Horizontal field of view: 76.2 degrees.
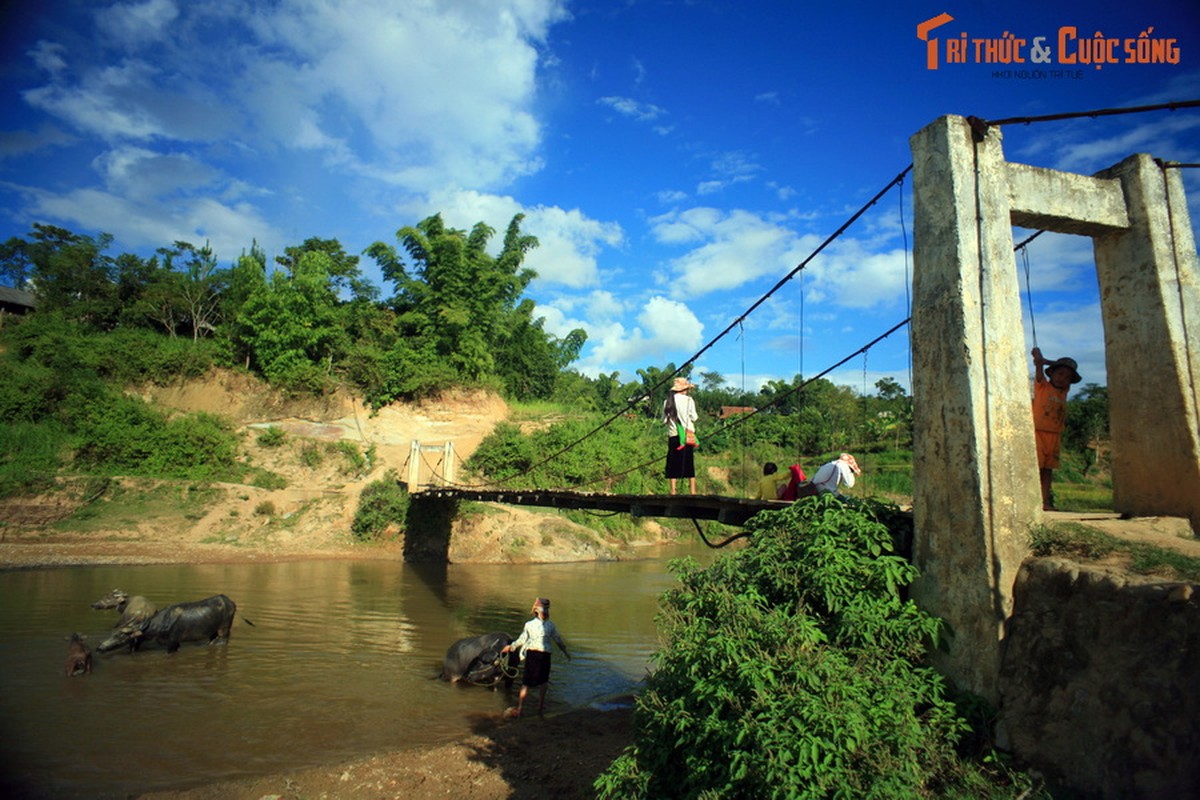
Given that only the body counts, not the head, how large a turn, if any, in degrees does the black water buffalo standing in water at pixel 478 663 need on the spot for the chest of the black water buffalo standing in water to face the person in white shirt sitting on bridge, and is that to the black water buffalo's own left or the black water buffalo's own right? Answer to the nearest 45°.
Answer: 0° — it already faces them

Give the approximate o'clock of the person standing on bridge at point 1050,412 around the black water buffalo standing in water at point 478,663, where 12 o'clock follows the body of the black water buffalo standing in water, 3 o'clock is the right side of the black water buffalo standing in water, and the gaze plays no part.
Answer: The person standing on bridge is roughly at 12 o'clock from the black water buffalo standing in water.

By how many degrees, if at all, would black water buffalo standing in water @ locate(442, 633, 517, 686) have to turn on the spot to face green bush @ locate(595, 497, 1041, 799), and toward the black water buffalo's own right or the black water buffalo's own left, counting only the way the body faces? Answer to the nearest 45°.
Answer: approximately 45° to the black water buffalo's own right

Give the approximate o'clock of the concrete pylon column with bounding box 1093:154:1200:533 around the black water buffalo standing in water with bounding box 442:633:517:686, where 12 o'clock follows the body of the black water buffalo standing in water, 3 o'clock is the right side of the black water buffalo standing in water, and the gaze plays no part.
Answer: The concrete pylon column is roughly at 12 o'clock from the black water buffalo standing in water.

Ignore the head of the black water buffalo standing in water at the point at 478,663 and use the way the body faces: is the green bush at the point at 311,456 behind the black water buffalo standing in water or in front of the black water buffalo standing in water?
behind
